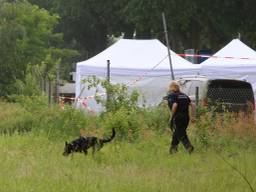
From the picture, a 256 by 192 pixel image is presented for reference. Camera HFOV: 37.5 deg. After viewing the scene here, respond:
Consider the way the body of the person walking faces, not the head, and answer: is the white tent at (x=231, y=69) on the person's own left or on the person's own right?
on the person's own right

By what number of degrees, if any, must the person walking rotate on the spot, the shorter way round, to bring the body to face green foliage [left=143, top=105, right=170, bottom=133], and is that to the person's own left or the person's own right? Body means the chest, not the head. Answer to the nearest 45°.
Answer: approximately 45° to the person's own right

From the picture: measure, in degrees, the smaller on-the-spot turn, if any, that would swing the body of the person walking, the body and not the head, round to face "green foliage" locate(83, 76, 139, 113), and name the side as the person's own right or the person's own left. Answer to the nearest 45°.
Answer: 0° — they already face it

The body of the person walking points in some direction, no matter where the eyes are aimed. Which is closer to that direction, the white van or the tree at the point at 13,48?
the tree

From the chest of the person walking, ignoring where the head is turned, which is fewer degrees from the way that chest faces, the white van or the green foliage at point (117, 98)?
the green foliage
